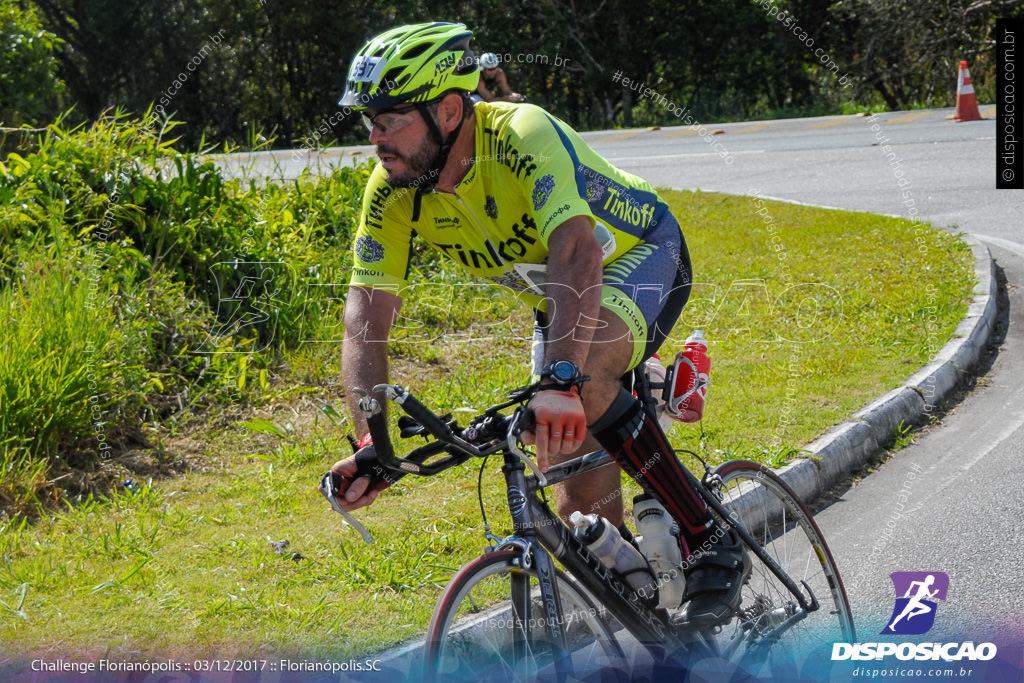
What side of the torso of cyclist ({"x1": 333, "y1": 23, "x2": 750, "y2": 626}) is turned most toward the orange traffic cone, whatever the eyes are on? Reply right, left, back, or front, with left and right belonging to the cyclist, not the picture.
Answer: back

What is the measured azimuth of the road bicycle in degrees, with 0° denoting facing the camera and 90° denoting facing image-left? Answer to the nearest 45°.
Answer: approximately 45°

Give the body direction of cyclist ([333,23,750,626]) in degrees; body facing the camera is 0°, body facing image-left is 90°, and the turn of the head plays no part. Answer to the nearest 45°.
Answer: approximately 45°

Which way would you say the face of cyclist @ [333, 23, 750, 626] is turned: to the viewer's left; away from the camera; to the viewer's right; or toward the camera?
to the viewer's left
